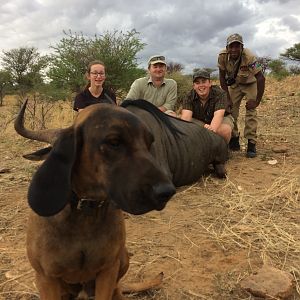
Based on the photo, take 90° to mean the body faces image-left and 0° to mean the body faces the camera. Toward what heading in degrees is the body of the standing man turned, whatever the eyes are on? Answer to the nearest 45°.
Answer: approximately 0°

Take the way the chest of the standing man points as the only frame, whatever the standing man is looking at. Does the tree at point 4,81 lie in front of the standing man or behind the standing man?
behind

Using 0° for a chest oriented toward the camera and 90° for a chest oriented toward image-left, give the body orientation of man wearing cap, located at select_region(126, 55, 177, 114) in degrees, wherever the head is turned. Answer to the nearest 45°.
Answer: approximately 0°

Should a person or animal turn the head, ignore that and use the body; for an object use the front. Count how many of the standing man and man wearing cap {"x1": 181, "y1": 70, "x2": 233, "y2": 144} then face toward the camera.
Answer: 2

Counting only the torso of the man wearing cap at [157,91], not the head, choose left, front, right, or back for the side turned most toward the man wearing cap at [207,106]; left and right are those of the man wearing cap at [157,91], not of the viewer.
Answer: left

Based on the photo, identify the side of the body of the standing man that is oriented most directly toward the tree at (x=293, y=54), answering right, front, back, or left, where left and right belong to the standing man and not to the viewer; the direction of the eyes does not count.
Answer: back

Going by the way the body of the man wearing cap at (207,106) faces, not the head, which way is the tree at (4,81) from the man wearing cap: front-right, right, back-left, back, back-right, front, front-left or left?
back-right
